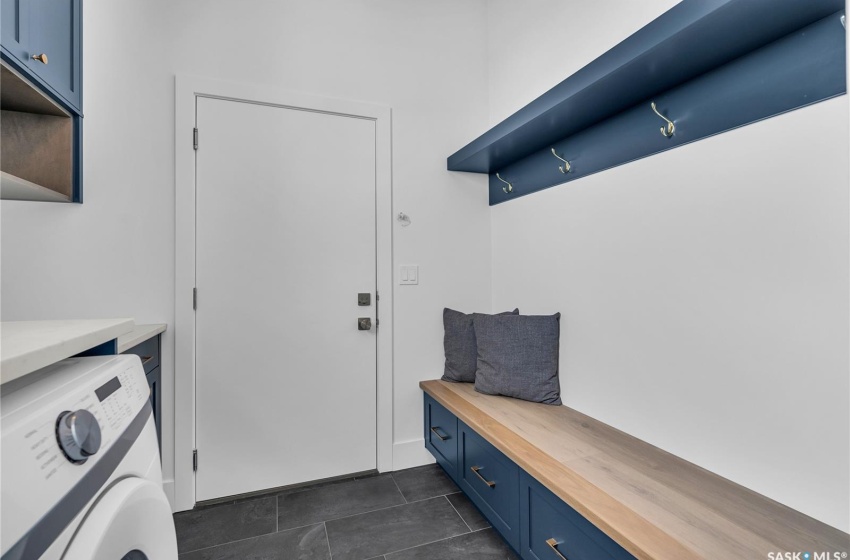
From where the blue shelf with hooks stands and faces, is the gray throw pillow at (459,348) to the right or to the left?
on its right

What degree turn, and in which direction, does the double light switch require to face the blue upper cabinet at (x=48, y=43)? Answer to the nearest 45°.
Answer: approximately 45° to its right

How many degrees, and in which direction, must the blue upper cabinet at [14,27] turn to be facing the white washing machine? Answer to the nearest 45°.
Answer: approximately 45° to its right

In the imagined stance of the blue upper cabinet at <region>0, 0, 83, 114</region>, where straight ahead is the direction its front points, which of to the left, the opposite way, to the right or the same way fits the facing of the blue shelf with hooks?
the opposite way

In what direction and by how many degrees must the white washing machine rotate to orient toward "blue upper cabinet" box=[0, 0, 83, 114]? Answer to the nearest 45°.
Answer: approximately 135° to its left

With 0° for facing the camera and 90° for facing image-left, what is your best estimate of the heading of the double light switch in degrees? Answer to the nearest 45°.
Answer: approximately 0°

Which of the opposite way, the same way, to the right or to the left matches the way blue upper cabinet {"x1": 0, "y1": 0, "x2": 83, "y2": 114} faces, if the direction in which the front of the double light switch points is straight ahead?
to the left

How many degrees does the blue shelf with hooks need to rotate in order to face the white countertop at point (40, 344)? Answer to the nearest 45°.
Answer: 0° — it already faces it

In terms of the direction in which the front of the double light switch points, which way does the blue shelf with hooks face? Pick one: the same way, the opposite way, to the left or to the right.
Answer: to the right

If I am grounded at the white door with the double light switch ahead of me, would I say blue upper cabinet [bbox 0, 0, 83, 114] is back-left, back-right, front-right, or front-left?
back-right
